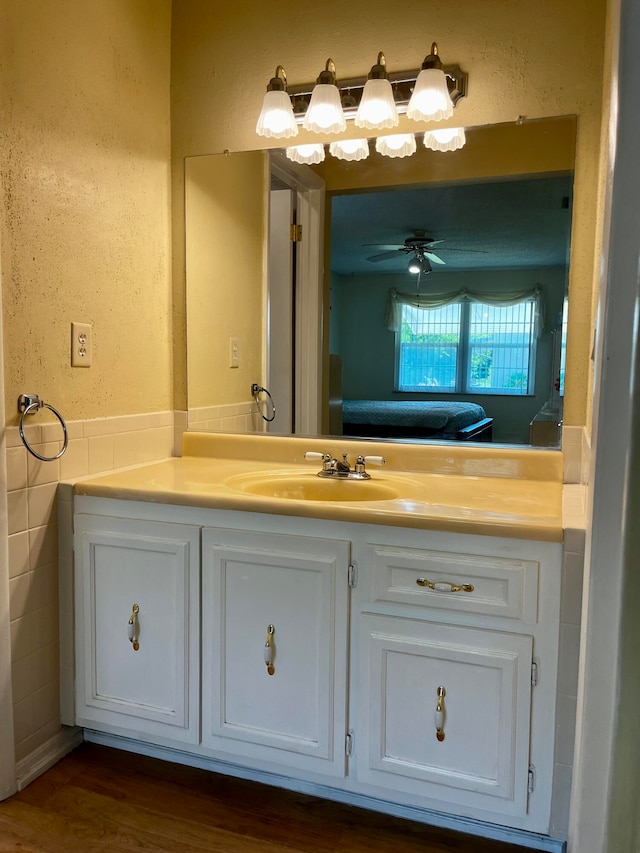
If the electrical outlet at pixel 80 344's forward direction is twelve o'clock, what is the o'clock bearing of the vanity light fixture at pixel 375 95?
The vanity light fixture is roughly at 11 o'clock from the electrical outlet.

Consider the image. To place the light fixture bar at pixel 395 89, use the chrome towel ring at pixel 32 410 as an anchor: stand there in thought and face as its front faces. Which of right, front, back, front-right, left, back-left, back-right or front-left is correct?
front-left

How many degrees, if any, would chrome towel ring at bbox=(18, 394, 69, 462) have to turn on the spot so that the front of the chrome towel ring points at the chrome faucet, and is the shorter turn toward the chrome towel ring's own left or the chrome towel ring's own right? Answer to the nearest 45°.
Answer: approximately 45° to the chrome towel ring's own left

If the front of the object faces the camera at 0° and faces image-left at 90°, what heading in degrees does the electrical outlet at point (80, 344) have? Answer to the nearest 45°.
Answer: approximately 315°

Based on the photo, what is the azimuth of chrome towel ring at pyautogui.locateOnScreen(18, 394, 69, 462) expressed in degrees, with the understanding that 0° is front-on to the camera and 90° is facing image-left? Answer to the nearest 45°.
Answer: approximately 315°

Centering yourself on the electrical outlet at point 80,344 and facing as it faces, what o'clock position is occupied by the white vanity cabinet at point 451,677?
The white vanity cabinet is roughly at 12 o'clock from the electrical outlet.

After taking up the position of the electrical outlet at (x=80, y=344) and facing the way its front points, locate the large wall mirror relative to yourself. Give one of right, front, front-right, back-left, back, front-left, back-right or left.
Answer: front-left

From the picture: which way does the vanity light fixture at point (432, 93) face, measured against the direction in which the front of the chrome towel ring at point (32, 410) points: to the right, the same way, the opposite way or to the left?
to the right

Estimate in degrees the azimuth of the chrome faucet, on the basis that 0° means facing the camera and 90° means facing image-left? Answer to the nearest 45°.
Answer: approximately 0°

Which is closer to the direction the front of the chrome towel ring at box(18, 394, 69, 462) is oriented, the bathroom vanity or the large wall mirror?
the bathroom vanity
